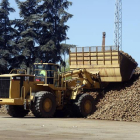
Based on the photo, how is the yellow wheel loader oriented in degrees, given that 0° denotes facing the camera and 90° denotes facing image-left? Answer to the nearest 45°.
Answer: approximately 225°

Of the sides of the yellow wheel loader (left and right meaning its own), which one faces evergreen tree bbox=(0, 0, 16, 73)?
left

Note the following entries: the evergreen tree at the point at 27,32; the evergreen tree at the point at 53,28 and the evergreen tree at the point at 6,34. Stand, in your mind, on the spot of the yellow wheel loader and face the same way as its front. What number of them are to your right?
0

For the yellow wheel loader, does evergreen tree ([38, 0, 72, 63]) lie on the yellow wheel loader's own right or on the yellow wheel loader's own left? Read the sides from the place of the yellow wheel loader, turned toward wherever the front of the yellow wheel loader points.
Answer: on the yellow wheel loader's own left

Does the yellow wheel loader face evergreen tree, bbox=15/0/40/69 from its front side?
no

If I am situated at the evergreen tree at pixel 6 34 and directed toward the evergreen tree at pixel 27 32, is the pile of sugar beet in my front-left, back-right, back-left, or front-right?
front-right

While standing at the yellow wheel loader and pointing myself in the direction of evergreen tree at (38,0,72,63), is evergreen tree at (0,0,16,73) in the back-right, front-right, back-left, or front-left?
front-left
